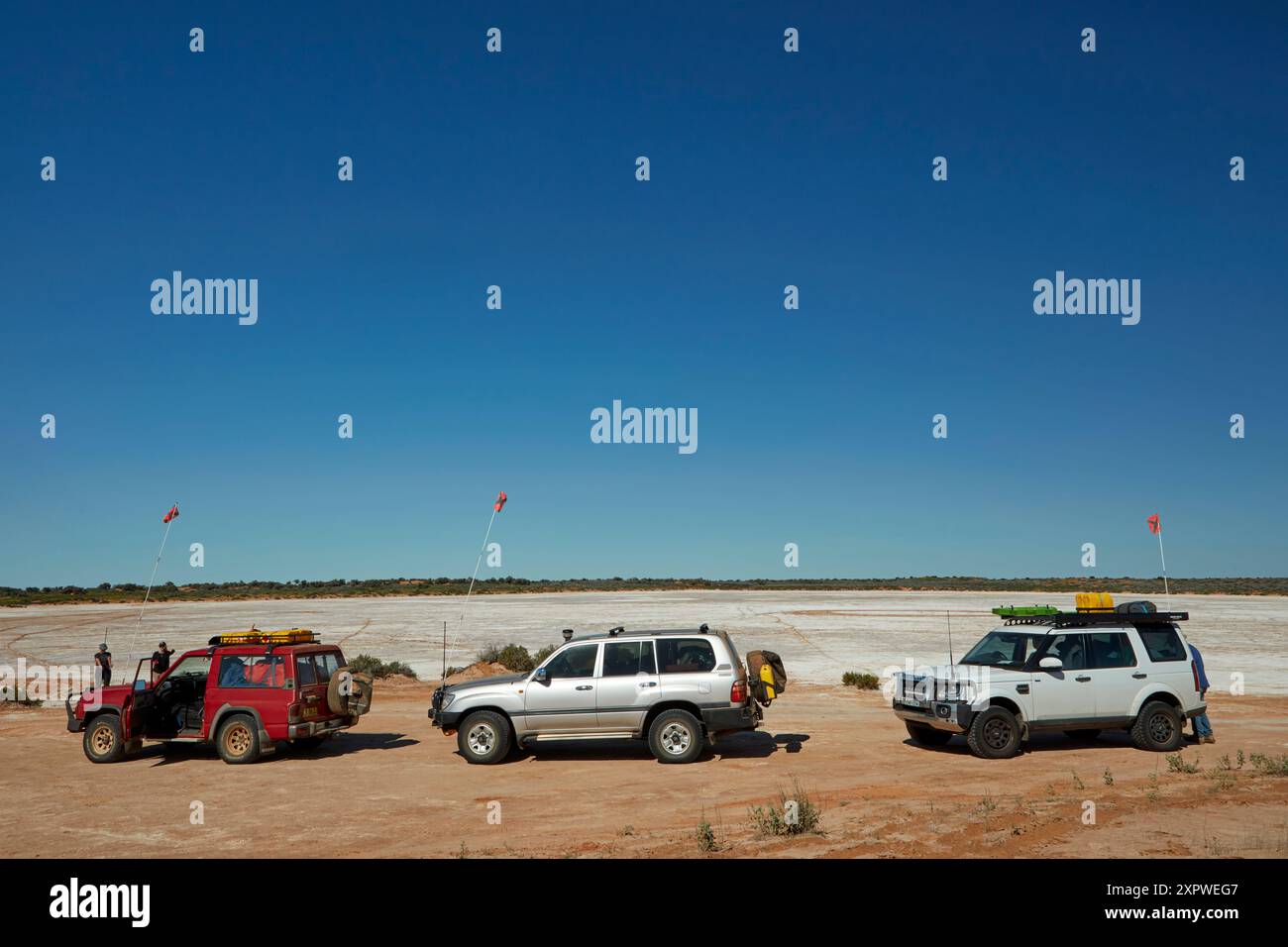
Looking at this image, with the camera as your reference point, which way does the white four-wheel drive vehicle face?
facing the viewer and to the left of the viewer

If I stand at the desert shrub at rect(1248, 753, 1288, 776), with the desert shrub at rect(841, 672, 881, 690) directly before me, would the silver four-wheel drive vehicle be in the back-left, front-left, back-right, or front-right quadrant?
front-left

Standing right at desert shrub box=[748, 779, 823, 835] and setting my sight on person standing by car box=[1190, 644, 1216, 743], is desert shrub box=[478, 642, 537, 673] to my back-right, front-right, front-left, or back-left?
front-left

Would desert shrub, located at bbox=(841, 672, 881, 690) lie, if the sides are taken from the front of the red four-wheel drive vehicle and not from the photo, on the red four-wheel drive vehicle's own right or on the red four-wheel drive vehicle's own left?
on the red four-wheel drive vehicle's own right

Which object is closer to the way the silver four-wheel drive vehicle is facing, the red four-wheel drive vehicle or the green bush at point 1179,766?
the red four-wheel drive vehicle

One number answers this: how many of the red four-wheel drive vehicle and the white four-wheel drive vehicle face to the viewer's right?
0

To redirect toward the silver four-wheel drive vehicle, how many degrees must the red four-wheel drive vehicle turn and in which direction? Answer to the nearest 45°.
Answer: approximately 180°

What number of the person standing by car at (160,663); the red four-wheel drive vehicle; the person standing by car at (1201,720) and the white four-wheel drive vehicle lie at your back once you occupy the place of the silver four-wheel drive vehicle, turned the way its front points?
2

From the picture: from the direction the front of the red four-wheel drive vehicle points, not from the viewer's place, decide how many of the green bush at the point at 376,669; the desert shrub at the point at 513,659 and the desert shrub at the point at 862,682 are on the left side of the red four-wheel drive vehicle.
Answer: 0

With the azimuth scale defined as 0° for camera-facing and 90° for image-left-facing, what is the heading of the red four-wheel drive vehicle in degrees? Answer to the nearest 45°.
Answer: approximately 135°

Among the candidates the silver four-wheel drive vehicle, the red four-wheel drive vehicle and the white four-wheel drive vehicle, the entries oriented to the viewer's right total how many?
0

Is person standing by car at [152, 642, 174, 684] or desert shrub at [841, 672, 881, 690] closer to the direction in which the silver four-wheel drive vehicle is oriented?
the person standing by car

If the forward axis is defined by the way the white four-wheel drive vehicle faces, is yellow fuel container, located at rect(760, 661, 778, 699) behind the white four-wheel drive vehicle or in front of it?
in front

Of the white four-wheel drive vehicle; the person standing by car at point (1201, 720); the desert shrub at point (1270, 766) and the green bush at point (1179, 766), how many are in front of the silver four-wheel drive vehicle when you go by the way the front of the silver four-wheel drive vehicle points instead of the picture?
0

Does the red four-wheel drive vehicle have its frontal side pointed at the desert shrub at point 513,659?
no

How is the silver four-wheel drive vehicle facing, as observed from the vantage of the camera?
facing to the left of the viewer

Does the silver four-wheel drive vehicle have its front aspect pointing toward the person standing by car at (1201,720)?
no

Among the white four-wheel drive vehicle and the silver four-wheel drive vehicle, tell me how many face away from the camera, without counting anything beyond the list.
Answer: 0

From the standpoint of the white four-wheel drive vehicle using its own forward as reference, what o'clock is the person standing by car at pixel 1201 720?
The person standing by car is roughly at 6 o'clock from the white four-wheel drive vehicle.

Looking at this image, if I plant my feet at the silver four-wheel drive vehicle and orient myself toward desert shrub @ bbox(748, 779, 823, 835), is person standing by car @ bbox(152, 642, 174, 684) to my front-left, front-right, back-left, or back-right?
back-right

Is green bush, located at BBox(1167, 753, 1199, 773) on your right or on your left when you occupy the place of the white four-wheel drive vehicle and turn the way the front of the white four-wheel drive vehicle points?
on your left
